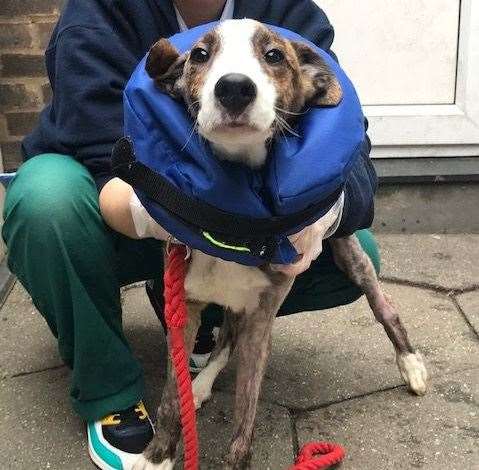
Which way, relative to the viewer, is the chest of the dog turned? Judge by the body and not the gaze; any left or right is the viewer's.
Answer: facing the viewer
